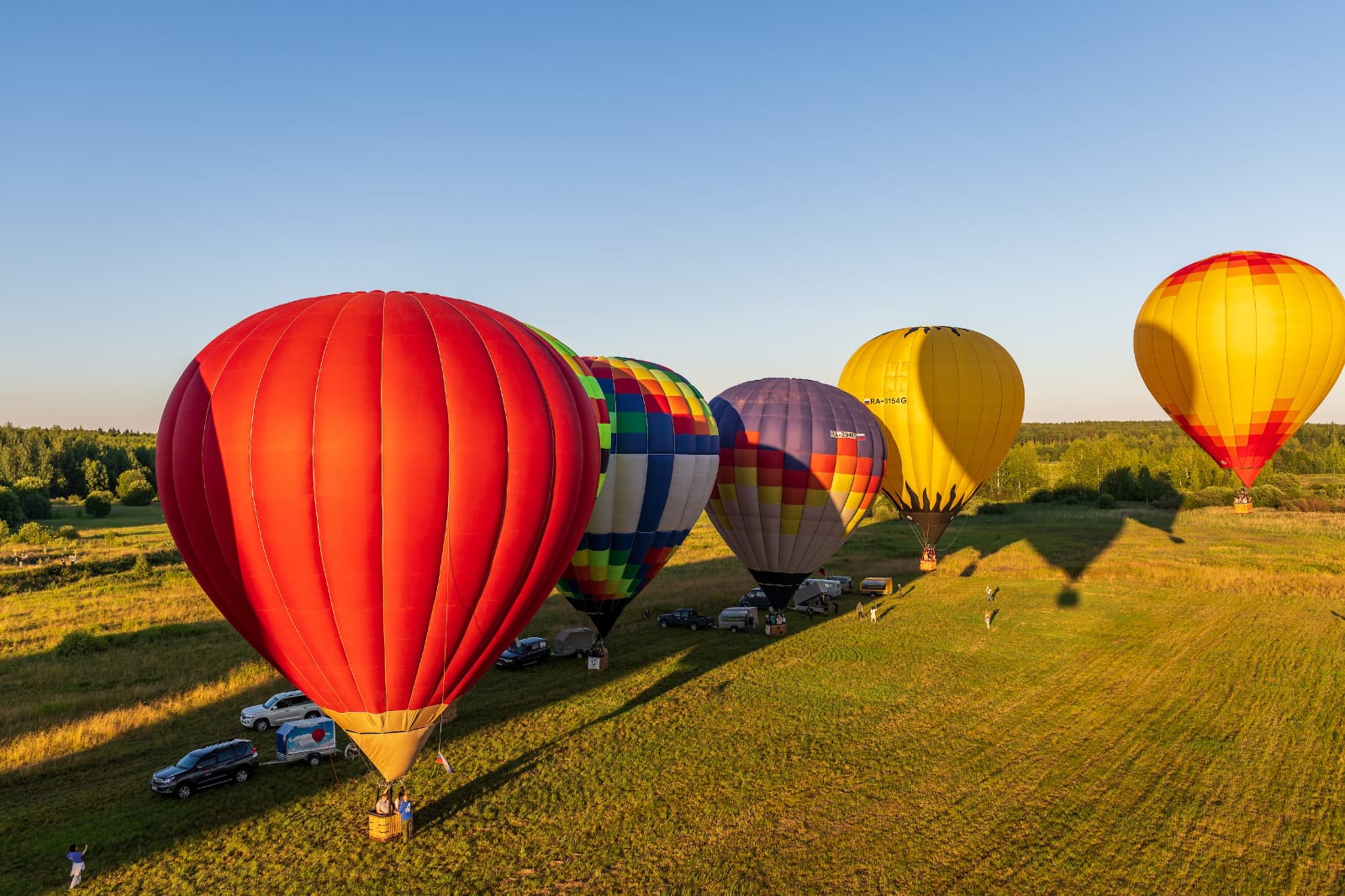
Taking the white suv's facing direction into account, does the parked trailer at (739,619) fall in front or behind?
behind

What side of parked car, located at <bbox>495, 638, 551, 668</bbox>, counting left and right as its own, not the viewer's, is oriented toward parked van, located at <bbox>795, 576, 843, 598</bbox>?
back

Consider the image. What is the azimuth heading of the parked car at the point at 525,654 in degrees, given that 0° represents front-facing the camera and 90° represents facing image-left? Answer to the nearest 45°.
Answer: approximately 45°

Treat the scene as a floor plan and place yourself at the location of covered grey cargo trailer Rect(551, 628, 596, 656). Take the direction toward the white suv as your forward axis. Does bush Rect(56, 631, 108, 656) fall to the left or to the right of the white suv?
right

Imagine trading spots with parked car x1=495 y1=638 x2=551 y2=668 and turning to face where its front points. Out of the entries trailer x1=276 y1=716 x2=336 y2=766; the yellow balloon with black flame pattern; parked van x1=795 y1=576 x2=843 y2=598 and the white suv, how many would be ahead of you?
2

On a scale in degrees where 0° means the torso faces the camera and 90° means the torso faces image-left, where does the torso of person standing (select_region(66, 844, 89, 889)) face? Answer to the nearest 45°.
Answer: approximately 225°

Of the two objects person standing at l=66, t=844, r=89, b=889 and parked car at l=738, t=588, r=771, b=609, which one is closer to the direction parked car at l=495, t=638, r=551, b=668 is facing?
the person standing

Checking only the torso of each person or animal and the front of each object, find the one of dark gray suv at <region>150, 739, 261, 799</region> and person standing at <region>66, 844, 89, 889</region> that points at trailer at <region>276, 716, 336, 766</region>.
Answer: the person standing

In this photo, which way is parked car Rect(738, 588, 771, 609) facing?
to the viewer's left

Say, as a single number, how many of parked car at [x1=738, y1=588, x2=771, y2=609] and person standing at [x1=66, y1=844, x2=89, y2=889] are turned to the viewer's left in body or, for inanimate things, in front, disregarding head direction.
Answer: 1

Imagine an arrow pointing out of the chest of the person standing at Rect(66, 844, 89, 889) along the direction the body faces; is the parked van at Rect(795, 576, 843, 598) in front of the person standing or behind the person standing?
in front

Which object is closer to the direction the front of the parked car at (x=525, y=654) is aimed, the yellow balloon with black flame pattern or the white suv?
the white suv
